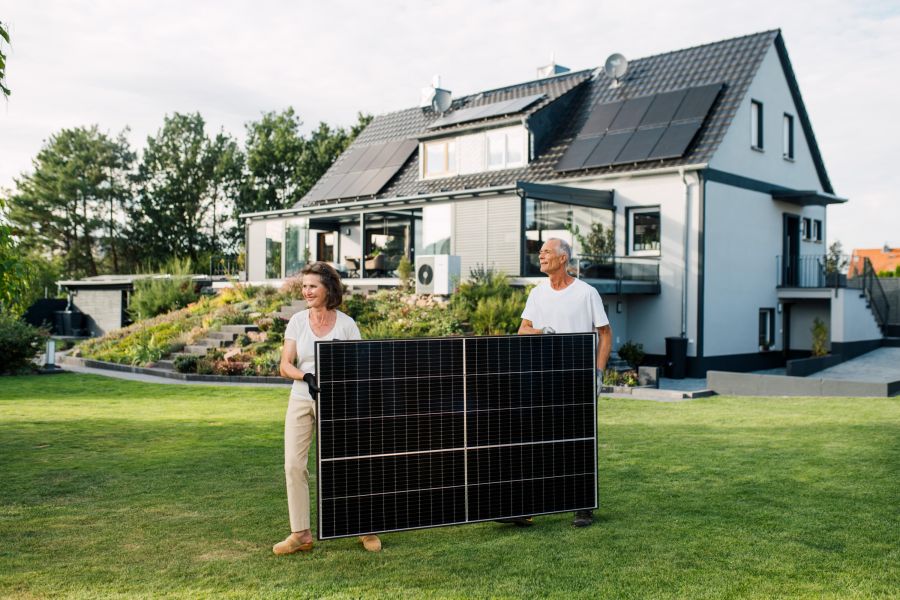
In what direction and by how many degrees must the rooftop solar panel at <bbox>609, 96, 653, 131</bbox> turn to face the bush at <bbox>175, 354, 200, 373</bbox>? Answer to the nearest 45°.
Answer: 0° — it already faces it

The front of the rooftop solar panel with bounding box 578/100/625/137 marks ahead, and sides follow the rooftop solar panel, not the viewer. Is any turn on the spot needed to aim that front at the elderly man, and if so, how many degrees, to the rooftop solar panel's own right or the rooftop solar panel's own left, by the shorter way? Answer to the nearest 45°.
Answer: approximately 45° to the rooftop solar panel's own left

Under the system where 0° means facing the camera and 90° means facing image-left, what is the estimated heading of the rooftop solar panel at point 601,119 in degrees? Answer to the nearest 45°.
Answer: approximately 45°

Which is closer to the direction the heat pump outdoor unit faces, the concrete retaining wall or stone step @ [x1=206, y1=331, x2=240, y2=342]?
the stone step

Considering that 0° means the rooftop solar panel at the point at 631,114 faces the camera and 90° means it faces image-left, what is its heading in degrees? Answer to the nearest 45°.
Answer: approximately 45°

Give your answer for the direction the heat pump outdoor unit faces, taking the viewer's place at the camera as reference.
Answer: facing the viewer and to the left of the viewer

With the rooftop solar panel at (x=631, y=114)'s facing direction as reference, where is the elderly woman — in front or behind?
in front

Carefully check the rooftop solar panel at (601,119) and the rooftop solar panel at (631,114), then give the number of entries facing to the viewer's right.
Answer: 0

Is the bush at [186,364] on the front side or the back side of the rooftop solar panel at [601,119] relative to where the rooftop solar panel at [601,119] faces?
on the front side

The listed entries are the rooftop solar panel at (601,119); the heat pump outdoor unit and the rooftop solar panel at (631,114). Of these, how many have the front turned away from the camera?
0
